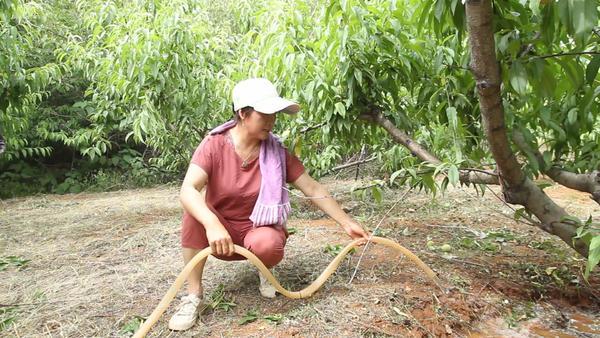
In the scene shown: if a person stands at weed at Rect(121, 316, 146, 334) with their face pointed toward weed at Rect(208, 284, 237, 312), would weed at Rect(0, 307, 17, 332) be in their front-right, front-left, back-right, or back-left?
back-left

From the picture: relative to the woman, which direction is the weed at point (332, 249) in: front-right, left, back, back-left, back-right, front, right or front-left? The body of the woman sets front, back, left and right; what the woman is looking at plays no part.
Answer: left

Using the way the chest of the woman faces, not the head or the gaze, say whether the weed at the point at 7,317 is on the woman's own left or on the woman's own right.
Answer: on the woman's own right

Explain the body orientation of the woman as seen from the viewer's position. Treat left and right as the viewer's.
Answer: facing the viewer and to the right of the viewer
